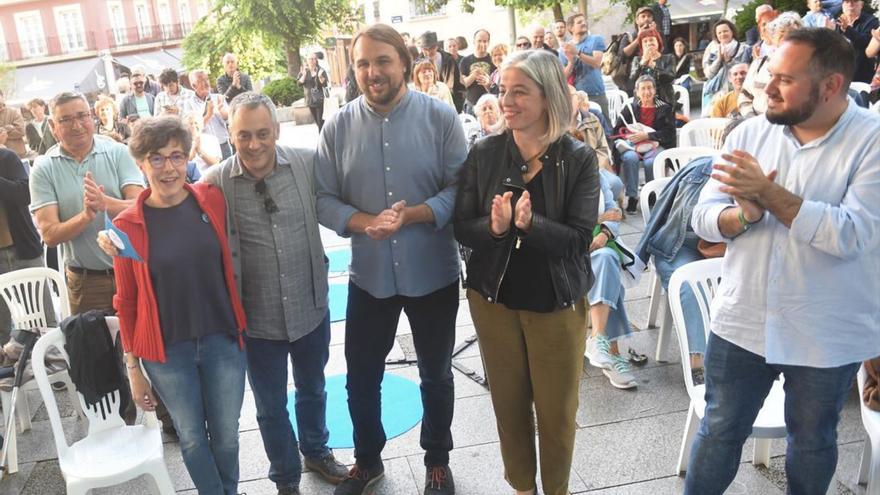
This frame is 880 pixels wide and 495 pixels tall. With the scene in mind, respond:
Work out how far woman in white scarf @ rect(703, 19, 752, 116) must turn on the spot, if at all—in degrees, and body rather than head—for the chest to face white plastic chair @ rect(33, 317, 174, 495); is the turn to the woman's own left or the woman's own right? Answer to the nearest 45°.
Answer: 0° — they already face it

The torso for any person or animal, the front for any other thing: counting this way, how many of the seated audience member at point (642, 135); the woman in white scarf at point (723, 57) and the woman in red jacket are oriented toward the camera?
3

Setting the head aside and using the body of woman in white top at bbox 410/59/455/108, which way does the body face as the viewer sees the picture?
toward the camera

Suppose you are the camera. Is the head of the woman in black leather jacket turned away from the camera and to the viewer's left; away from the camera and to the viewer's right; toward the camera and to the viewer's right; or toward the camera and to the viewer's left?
toward the camera and to the viewer's left

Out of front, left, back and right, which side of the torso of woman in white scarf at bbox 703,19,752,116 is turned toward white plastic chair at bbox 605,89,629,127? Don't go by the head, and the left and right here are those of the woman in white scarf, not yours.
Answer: right

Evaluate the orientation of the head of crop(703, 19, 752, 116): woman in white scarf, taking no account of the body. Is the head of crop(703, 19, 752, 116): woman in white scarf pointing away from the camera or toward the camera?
toward the camera

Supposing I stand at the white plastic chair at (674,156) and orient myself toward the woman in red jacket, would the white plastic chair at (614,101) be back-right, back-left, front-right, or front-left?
back-right

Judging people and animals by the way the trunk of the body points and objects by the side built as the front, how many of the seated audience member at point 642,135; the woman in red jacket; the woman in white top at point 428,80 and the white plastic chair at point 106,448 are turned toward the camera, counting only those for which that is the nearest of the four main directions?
4

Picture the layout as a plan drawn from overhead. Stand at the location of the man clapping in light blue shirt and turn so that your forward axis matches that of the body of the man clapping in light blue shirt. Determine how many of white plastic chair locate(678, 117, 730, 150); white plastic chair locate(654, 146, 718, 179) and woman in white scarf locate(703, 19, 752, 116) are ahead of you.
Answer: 0

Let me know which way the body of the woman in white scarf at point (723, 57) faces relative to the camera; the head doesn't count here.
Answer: toward the camera

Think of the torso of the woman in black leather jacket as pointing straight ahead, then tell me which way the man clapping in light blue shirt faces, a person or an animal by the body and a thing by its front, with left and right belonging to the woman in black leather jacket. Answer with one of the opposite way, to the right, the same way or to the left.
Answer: the same way

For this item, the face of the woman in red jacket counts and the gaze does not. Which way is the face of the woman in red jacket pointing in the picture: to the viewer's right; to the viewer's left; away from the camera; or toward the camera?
toward the camera

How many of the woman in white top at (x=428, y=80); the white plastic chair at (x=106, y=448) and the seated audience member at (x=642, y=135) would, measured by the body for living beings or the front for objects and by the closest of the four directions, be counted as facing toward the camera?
3

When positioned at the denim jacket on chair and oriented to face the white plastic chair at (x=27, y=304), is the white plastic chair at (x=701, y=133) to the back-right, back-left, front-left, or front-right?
back-right

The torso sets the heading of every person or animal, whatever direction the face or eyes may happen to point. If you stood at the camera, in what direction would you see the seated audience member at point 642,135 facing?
facing the viewer

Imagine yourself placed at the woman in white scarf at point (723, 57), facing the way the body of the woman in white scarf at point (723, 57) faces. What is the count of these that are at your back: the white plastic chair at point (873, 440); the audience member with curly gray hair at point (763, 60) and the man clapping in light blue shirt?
0

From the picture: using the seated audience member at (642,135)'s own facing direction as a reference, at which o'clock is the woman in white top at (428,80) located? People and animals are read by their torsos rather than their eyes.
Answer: The woman in white top is roughly at 3 o'clock from the seated audience member.
